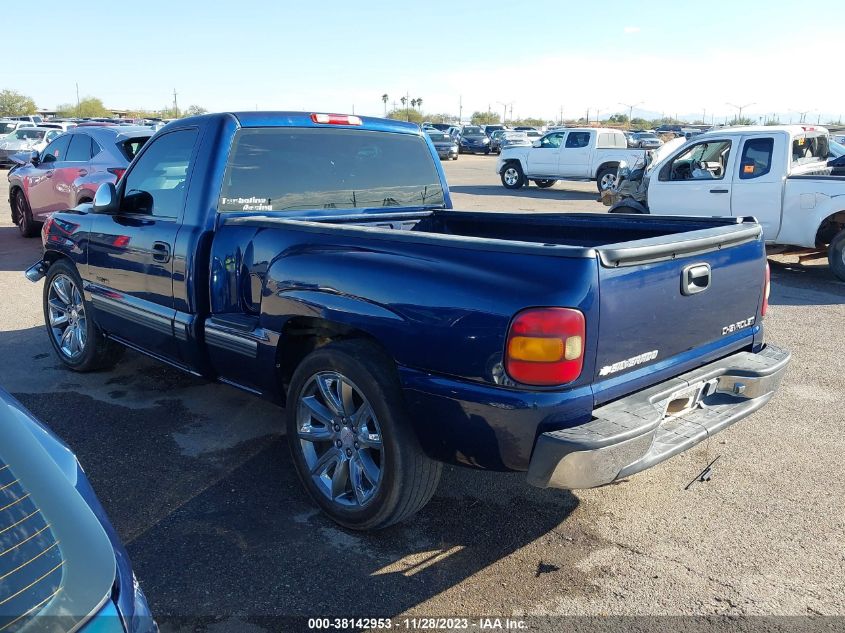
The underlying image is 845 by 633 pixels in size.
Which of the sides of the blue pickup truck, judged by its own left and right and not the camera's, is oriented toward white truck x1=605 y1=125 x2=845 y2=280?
right

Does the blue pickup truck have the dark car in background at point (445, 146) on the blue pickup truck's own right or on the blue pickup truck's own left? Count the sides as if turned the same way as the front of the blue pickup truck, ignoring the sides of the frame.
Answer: on the blue pickup truck's own right

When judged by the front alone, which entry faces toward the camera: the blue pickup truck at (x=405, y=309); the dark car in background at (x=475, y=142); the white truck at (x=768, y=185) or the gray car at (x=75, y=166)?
the dark car in background

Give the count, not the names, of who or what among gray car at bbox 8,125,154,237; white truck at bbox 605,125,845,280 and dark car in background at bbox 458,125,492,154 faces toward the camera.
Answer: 1

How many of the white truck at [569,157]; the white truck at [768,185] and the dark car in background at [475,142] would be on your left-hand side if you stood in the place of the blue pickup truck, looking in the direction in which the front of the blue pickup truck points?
0

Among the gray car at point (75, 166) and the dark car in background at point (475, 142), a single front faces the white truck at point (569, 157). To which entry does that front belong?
the dark car in background

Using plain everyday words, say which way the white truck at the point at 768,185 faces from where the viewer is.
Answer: facing away from the viewer and to the left of the viewer

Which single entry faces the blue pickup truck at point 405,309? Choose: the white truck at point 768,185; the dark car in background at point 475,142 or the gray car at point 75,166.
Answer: the dark car in background

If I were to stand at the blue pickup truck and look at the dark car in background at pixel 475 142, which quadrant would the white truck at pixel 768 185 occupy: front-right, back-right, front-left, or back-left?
front-right

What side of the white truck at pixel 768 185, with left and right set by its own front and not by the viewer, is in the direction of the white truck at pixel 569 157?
front

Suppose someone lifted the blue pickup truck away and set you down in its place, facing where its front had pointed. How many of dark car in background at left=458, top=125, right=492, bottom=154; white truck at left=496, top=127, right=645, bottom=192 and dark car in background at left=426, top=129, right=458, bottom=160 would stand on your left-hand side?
0

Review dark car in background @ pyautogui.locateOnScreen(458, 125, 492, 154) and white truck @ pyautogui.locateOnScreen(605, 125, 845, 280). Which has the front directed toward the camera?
the dark car in background

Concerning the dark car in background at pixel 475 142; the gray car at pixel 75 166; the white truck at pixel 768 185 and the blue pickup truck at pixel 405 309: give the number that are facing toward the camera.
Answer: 1

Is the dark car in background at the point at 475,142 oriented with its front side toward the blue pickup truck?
yes

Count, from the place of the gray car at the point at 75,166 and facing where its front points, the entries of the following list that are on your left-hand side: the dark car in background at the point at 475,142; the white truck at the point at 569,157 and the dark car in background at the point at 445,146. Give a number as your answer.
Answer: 0

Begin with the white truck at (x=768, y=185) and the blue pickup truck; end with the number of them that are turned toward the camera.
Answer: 0

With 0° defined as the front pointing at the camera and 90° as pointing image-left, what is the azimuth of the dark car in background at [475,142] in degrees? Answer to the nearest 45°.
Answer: approximately 0°

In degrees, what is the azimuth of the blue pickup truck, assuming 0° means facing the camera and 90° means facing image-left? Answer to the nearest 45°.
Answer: approximately 135°
